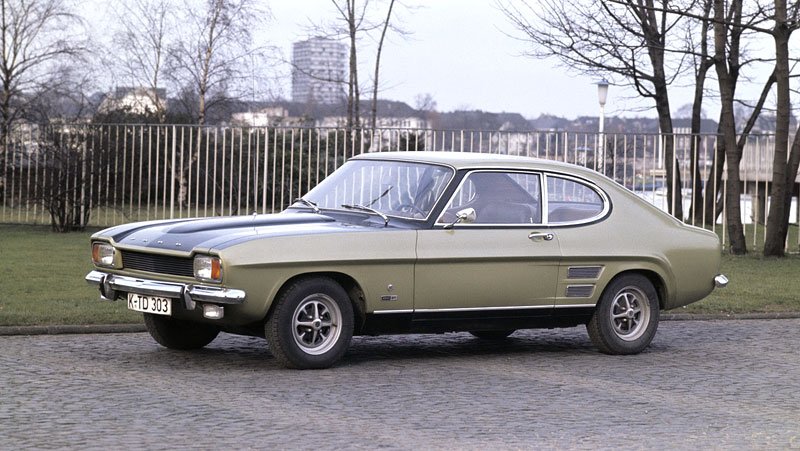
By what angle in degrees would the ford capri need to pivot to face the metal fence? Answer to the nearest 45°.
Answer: approximately 135° to its right

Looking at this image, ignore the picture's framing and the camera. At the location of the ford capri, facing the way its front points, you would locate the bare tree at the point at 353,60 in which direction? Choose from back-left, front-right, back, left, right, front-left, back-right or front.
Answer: back-right

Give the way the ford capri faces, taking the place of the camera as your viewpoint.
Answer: facing the viewer and to the left of the viewer

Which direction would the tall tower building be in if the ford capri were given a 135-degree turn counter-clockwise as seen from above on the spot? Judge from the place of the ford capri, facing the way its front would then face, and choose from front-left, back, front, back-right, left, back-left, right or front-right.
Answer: left

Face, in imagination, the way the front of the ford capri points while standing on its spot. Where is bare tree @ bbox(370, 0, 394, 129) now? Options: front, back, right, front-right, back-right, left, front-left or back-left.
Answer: back-right

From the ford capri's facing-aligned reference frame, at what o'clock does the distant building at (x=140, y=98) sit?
The distant building is roughly at 4 o'clock from the ford capri.

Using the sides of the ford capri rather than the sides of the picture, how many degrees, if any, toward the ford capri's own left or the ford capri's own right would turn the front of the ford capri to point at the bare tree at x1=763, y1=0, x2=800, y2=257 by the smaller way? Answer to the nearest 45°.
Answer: approximately 180°
